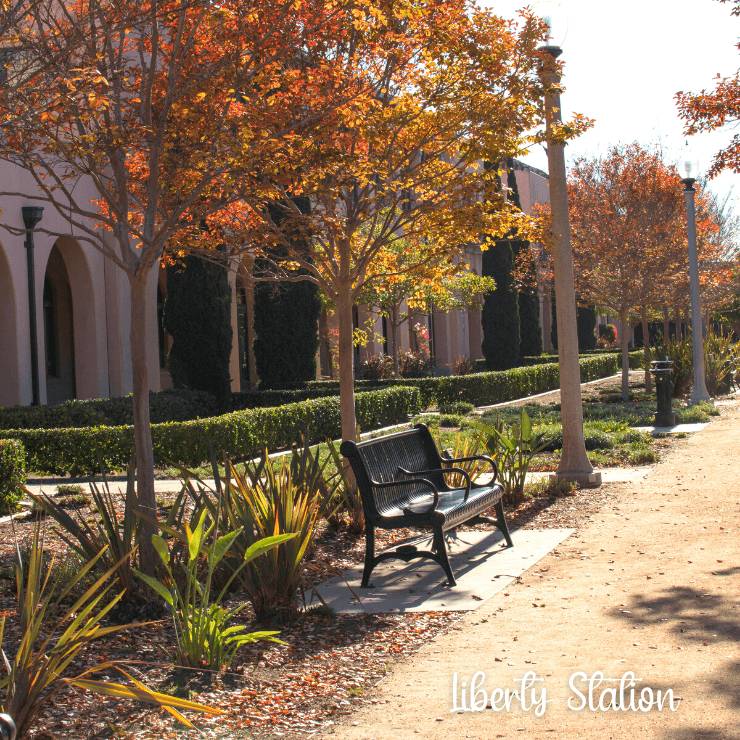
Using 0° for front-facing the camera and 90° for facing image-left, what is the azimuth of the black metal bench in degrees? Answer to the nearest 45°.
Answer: approximately 315°

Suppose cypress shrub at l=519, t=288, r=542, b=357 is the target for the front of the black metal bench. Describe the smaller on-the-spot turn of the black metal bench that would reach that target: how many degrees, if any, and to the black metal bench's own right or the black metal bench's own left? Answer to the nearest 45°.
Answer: approximately 135° to the black metal bench's own left

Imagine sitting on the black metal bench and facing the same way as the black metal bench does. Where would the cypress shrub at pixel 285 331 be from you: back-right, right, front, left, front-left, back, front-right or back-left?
back-left

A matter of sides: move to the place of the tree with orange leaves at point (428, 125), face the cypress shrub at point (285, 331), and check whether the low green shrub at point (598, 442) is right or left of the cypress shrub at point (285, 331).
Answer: right

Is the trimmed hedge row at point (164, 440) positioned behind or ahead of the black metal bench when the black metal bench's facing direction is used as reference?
behind

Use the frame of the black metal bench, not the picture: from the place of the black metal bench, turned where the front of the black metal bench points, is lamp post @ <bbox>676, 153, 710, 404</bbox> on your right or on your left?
on your left

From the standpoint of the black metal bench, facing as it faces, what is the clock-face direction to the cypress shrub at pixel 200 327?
The cypress shrub is roughly at 7 o'clock from the black metal bench.

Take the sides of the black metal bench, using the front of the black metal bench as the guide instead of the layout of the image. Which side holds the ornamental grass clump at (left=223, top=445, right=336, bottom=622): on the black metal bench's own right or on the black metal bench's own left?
on the black metal bench's own right

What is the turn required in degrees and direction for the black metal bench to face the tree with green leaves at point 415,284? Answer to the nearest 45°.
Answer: approximately 135° to its left

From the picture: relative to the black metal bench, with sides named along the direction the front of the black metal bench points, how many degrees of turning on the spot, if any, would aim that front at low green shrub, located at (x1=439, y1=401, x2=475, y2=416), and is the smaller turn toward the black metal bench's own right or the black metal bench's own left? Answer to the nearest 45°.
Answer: approximately 135° to the black metal bench's own left

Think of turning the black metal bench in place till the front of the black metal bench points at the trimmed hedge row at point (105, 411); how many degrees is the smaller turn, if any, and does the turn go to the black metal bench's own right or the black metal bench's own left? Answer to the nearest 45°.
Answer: approximately 180°

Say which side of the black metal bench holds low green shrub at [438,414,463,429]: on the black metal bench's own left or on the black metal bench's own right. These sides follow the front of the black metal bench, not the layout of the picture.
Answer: on the black metal bench's own left
